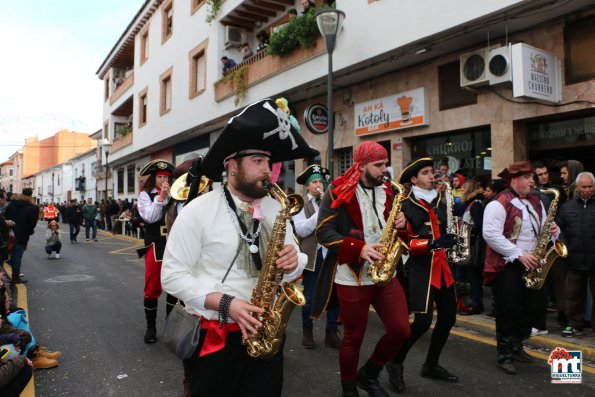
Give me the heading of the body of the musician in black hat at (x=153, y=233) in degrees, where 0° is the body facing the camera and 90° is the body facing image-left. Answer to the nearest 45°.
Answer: approximately 315°

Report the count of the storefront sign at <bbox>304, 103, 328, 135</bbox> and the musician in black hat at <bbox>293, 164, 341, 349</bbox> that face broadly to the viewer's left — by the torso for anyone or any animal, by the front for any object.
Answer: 0

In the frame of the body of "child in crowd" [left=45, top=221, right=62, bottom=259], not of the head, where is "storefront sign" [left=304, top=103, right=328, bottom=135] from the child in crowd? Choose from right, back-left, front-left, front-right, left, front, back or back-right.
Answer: front-left

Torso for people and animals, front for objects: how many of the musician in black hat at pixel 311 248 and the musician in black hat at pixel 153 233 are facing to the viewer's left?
0

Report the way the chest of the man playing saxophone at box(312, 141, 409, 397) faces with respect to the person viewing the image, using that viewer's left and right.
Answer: facing the viewer and to the right of the viewer

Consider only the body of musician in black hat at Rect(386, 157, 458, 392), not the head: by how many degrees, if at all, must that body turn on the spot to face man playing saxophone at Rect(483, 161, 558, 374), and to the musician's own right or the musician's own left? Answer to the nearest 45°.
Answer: approximately 90° to the musician's own left

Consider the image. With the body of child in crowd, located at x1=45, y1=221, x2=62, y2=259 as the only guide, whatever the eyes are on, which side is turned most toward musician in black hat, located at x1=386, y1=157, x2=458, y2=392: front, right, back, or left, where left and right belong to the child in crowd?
front

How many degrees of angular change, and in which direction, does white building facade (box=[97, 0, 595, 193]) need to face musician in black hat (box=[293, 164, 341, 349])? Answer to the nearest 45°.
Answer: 0° — it already faces them

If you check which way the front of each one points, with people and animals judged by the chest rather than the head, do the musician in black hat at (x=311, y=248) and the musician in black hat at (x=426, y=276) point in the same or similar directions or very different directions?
same or similar directions

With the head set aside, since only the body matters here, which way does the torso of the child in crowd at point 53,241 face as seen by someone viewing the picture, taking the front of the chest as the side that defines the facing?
toward the camera

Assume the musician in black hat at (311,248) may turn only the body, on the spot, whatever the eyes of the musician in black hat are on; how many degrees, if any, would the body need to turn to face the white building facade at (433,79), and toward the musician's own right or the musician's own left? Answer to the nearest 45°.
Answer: approximately 90° to the musician's own left

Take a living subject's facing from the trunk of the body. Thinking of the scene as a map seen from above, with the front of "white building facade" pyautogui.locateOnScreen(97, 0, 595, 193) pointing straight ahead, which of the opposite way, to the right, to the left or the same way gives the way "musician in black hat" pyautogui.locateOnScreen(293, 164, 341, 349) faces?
to the left

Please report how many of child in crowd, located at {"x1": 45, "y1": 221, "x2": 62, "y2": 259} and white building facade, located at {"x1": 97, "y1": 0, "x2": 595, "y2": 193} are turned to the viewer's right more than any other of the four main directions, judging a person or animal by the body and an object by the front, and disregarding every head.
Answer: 0

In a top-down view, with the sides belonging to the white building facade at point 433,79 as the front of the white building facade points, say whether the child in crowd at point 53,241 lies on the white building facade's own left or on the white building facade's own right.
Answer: on the white building facade's own right
